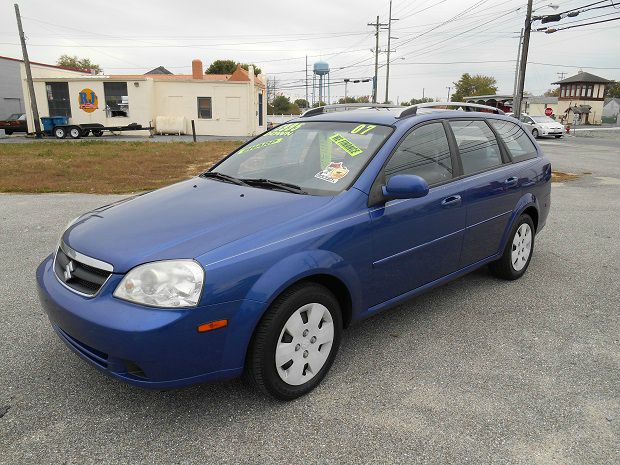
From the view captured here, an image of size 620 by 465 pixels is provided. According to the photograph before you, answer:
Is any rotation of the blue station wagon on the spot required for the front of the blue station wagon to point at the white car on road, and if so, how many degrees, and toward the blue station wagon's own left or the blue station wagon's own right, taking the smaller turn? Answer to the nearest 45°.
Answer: approximately 180°

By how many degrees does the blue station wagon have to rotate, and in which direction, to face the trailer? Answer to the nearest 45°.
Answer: approximately 90° to its right

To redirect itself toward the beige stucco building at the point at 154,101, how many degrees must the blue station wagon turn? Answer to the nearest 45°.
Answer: approximately 135° to its right

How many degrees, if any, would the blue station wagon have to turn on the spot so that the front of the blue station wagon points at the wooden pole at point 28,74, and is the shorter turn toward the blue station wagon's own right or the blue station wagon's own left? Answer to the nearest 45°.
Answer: approximately 90° to the blue station wagon's own right

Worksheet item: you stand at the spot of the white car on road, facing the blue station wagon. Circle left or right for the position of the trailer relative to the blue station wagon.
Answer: right

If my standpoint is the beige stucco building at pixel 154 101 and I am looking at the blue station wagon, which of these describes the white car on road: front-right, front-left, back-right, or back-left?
front-left

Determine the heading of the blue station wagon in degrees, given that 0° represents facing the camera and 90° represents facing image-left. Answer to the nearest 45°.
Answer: approximately 45°
